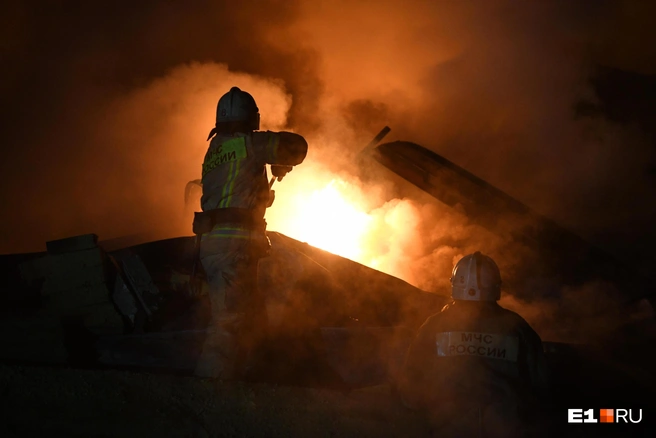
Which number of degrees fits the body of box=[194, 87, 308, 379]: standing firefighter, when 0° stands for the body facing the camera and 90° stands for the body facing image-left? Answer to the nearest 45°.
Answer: approximately 225°

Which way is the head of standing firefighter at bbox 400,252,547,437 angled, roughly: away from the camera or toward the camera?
away from the camera

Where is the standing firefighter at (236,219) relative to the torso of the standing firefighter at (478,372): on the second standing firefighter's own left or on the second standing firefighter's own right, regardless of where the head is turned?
on the second standing firefighter's own left

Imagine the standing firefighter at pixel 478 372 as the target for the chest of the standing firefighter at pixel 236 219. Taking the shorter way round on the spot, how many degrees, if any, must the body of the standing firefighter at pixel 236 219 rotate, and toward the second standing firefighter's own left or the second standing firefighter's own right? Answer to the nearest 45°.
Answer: approximately 90° to the second standing firefighter's own right

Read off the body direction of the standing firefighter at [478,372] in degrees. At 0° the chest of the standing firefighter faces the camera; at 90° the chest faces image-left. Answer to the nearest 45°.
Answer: approximately 180°
